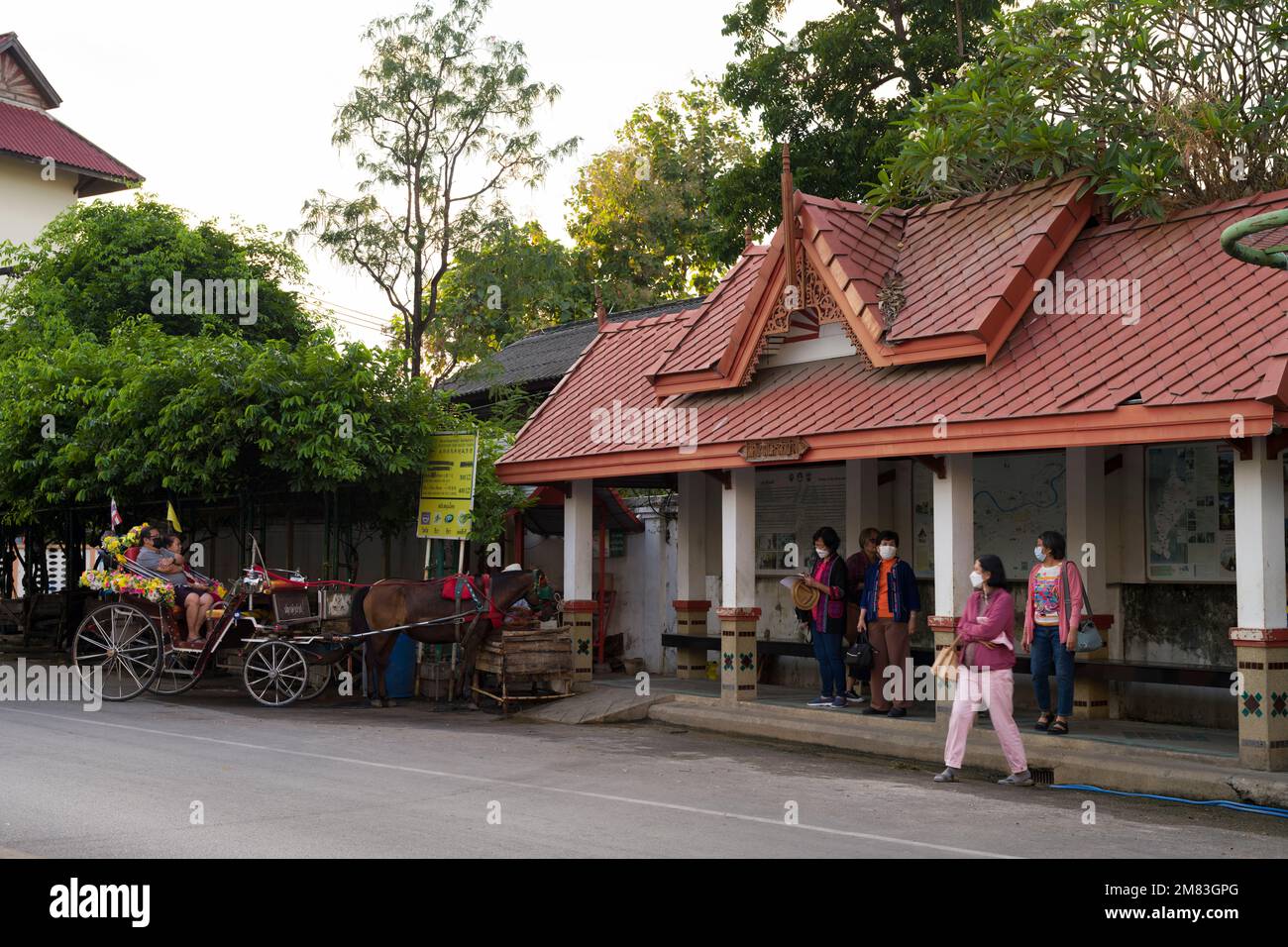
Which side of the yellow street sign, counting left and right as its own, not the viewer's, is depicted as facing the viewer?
front

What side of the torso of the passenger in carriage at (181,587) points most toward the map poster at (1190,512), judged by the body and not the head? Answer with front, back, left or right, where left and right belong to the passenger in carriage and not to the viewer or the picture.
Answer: front

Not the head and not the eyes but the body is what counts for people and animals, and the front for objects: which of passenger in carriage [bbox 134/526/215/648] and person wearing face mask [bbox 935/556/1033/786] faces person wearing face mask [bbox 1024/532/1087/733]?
the passenger in carriage

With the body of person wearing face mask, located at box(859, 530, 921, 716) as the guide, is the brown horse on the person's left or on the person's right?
on the person's right

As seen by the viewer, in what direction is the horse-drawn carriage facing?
to the viewer's right

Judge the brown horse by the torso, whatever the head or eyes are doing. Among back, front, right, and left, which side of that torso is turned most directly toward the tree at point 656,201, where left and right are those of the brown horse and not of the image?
left

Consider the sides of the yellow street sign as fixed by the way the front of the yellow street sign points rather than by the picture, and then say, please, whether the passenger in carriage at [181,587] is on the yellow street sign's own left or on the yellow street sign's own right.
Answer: on the yellow street sign's own right

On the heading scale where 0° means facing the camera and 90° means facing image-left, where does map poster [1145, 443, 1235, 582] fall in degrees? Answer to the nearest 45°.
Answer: approximately 0°

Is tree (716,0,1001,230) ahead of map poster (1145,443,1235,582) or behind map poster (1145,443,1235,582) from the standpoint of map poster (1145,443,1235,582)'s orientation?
behind

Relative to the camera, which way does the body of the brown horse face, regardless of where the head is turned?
to the viewer's right

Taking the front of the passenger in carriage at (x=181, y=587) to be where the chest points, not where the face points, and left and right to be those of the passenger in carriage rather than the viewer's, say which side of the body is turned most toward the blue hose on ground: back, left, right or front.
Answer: front

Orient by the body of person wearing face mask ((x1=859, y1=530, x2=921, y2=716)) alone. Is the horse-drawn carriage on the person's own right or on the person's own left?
on the person's own right

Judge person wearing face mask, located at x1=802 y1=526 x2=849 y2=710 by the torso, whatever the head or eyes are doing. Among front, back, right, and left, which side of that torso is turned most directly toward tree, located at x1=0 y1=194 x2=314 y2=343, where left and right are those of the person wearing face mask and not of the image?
right
